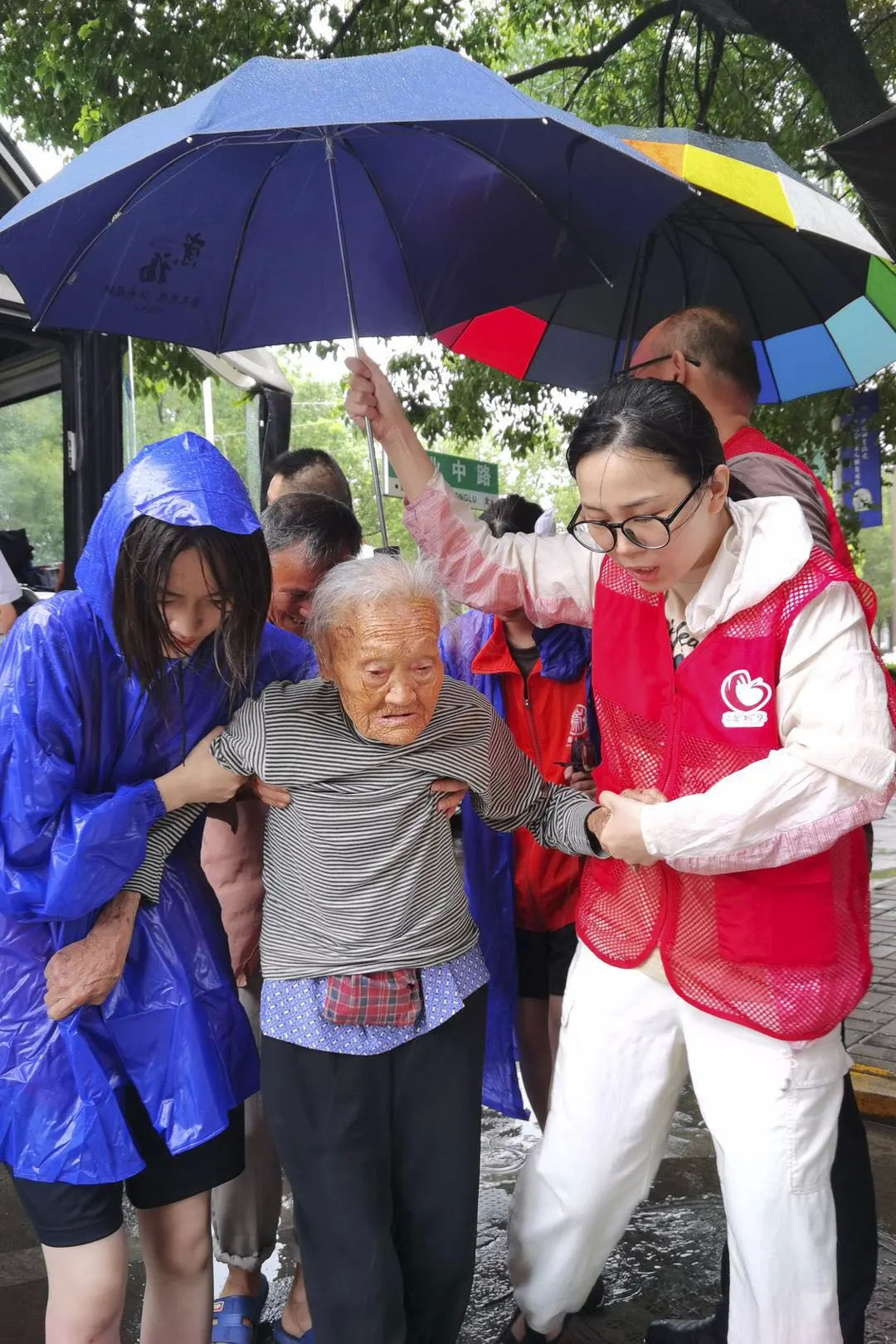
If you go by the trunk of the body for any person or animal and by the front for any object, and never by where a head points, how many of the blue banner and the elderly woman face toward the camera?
2

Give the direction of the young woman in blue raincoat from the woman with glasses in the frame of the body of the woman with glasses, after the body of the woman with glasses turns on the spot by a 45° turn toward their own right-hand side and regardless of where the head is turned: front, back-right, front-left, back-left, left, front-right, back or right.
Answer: front

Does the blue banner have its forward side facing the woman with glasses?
yes

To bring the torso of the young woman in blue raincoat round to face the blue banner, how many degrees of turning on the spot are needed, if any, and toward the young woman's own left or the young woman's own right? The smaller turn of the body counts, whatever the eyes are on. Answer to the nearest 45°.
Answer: approximately 90° to the young woman's own left

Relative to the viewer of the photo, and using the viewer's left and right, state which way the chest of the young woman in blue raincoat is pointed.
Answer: facing the viewer and to the right of the viewer

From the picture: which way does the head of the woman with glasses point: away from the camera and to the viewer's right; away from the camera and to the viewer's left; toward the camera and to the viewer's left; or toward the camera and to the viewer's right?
toward the camera and to the viewer's left

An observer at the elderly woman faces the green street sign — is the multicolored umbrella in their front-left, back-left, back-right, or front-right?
front-right

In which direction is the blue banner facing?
toward the camera

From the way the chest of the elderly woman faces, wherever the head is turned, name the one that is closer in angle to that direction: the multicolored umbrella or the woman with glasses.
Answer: the woman with glasses

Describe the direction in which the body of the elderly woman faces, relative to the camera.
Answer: toward the camera

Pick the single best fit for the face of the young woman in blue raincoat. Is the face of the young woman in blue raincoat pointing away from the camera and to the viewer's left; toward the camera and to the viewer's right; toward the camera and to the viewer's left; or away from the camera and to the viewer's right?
toward the camera and to the viewer's right
